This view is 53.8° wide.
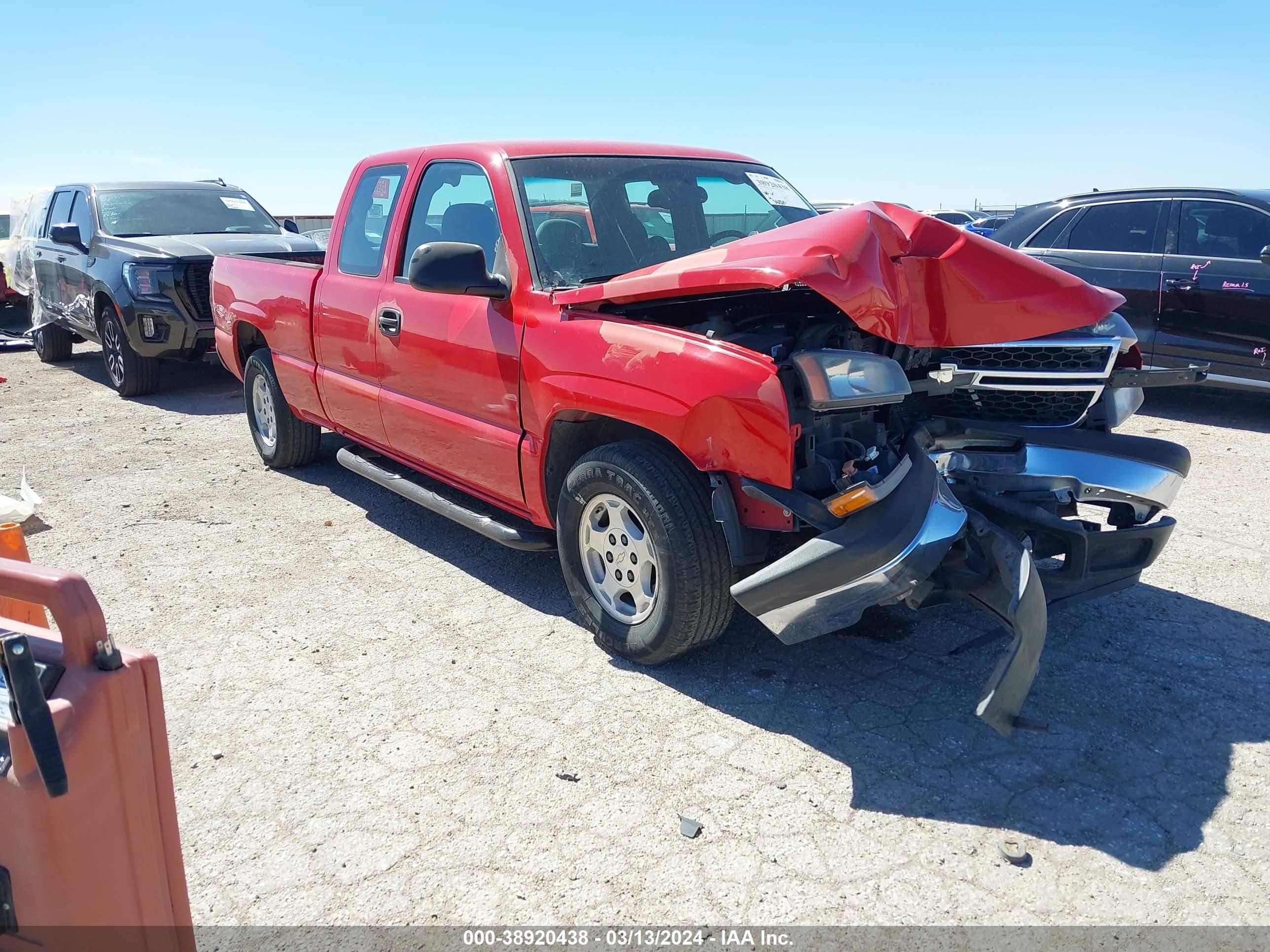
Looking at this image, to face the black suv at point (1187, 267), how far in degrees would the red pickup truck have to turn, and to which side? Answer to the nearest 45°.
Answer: approximately 90° to its left

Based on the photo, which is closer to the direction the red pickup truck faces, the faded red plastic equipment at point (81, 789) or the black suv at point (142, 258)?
the faded red plastic equipment

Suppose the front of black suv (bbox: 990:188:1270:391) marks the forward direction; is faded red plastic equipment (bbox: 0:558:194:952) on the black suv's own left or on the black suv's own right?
on the black suv's own right

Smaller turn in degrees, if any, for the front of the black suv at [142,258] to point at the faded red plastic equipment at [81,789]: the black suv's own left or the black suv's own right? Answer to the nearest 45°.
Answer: approximately 45° to the black suv's own right

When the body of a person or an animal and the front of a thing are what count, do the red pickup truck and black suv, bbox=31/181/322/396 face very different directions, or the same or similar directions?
same or similar directions

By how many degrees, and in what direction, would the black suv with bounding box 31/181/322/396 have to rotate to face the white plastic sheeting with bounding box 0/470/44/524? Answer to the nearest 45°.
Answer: approximately 45° to its right

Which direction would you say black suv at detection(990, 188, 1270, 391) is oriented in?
to the viewer's right

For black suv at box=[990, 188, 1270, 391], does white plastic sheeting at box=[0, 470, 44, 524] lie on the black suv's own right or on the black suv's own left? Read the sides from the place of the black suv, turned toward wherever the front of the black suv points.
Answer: on the black suv's own right

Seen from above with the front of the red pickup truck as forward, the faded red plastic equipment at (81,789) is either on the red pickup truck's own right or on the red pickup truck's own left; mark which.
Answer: on the red pickup truck's own right

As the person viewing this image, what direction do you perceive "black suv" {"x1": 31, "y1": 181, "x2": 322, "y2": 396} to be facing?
facing the viewer and to the right of the viewer

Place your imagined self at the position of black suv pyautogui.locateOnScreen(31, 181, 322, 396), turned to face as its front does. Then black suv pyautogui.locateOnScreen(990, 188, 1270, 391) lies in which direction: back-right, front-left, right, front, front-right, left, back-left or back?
front

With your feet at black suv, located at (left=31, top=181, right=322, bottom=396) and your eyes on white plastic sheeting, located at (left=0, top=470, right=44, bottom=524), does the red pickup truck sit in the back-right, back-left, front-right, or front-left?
front-left
